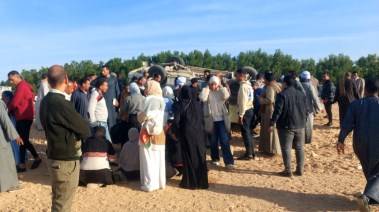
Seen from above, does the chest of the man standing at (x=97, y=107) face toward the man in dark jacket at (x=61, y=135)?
no

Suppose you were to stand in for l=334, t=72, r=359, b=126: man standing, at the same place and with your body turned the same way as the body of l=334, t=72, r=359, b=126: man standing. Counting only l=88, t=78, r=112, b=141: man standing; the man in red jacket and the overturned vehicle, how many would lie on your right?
0

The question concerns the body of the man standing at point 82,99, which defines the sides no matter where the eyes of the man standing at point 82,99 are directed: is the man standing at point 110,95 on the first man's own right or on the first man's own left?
on the first man's own left

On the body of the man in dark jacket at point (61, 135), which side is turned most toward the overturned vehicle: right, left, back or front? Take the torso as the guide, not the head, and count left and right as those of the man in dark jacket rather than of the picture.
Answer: front

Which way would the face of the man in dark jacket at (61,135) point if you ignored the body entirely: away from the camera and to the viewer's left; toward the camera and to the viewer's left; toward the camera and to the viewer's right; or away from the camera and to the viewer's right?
away from the camera and to the viewer's right

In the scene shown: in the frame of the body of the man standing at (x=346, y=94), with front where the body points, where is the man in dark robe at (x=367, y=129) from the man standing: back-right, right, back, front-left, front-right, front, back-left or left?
back

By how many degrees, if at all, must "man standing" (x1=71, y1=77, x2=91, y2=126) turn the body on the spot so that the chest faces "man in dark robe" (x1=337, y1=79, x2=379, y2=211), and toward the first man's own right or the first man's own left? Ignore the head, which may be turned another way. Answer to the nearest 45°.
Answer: approximately 45° to the first man's own right

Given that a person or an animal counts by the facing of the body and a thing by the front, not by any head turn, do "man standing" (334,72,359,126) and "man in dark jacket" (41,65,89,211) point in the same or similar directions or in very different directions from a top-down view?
same or similar directions
